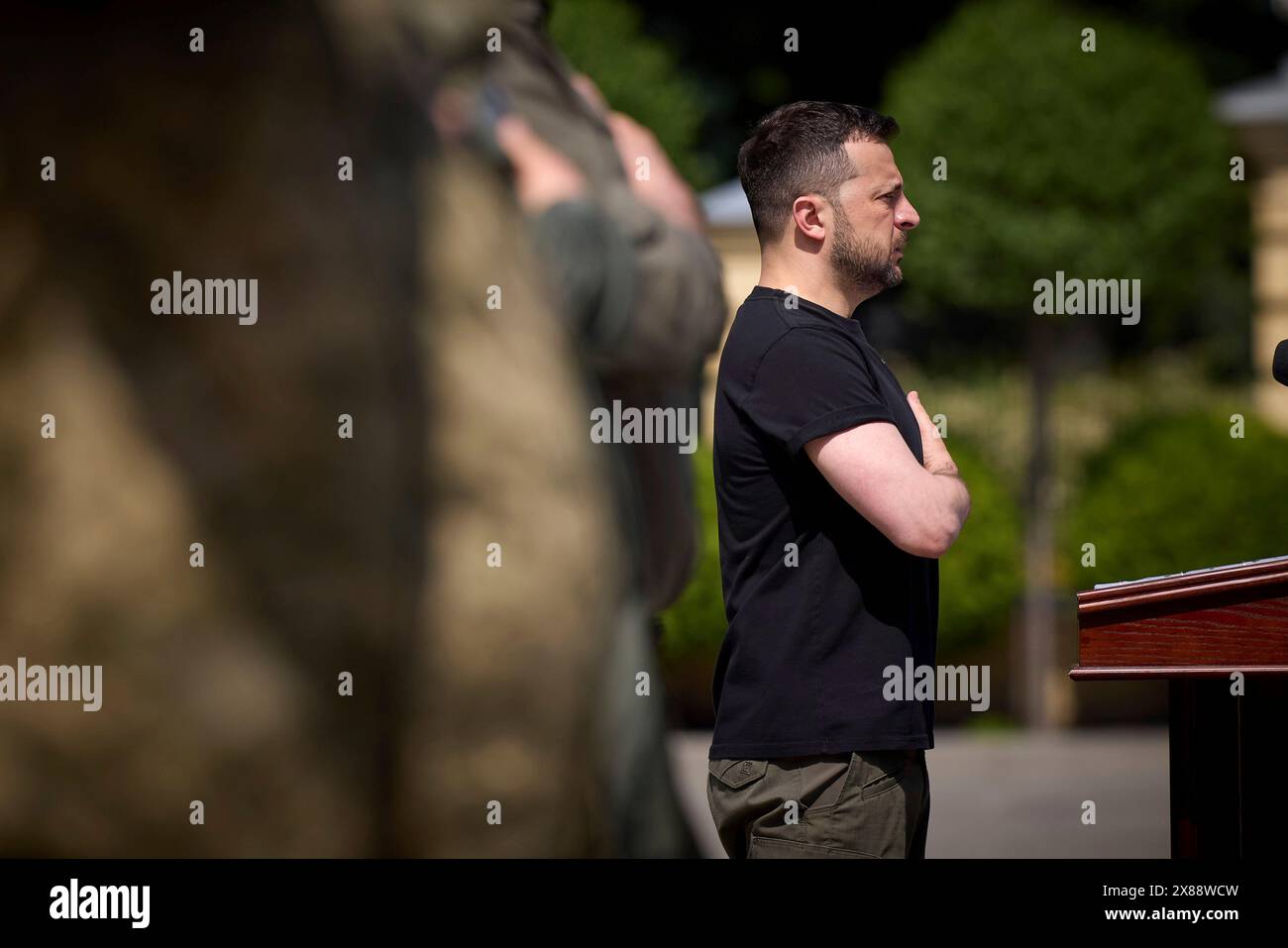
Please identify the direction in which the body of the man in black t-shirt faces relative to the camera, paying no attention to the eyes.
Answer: to the viewer's right

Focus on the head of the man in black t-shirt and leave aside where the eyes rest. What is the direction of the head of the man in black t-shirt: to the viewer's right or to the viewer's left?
to the viewer's right

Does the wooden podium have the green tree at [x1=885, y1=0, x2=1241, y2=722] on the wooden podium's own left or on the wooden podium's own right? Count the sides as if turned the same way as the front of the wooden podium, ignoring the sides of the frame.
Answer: on the wooden podium's own left
